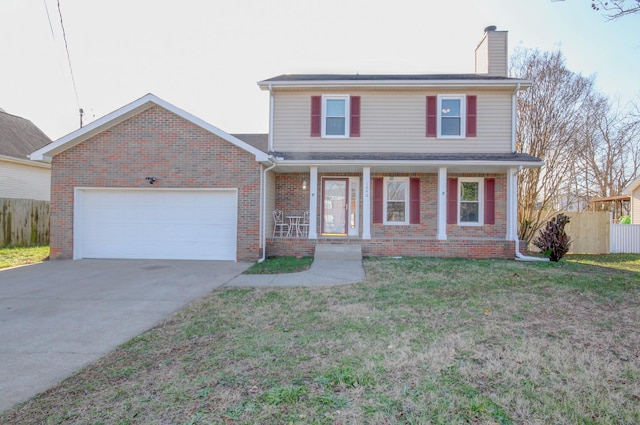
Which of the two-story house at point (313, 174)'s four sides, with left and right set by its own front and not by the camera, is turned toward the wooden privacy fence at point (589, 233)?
left

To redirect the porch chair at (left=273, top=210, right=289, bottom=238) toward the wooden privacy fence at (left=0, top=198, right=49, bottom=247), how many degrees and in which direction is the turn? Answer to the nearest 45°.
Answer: approximately 135° to its right

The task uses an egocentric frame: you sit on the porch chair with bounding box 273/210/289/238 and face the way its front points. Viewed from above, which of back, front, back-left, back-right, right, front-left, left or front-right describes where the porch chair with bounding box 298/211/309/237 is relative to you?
front-left

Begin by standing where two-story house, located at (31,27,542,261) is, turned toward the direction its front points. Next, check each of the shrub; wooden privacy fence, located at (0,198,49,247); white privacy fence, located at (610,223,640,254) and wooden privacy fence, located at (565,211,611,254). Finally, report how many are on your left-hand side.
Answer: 3

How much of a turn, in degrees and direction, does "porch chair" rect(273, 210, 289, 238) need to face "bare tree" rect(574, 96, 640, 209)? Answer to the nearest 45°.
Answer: approximately 45° to its left

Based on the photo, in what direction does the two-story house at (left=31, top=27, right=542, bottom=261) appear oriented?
toward the camera

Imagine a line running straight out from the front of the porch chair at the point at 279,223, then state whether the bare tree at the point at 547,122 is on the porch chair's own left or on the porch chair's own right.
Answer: on the porch chair's own left

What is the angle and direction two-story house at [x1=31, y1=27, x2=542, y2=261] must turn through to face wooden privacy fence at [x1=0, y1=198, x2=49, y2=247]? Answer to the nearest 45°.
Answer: approximately 90° to its right

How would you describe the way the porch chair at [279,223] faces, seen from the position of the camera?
facing the viewer and to the right of the viewer

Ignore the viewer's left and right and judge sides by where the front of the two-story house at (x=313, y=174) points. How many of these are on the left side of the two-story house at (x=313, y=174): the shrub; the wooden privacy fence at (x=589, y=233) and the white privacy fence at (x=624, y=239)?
3
